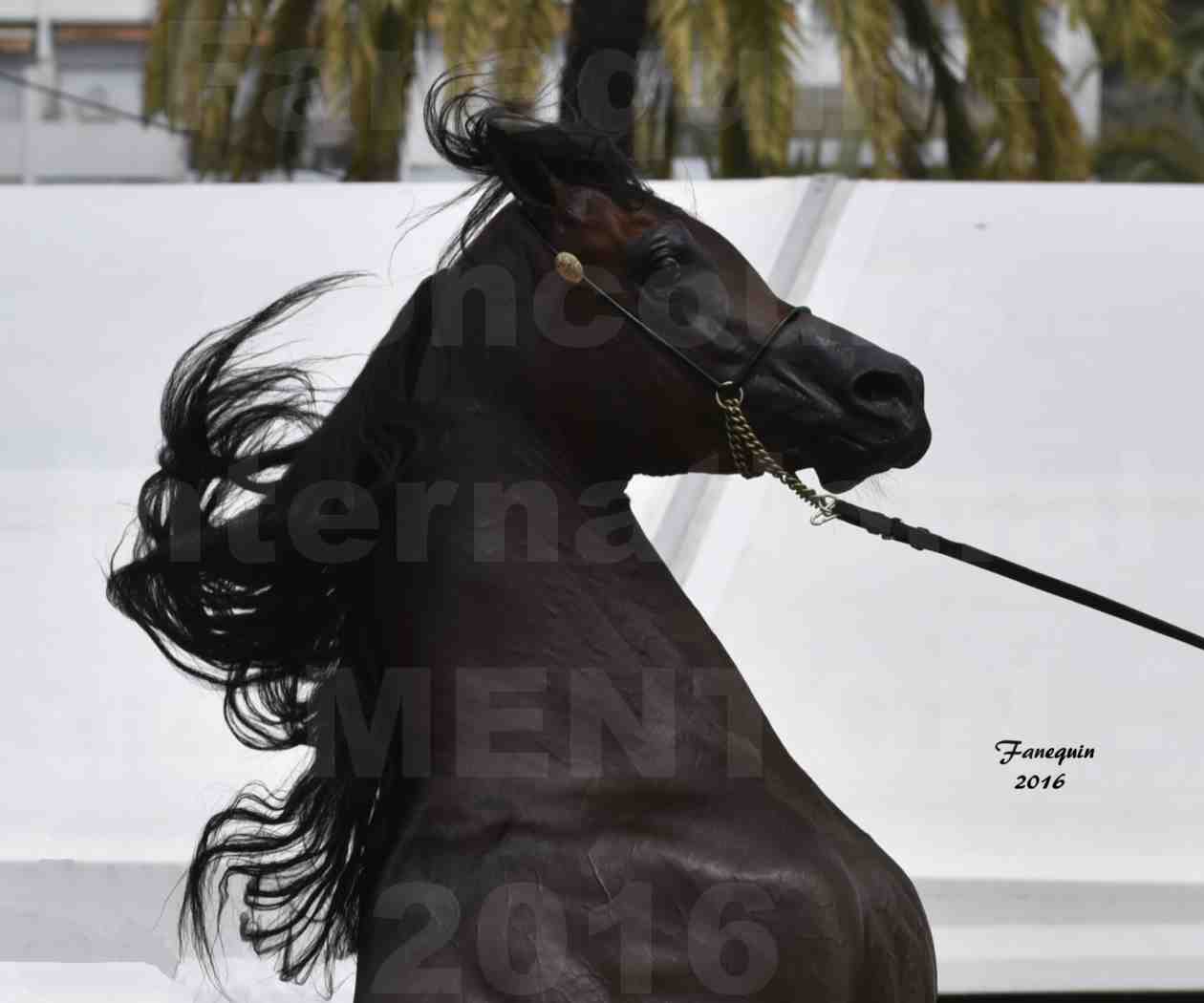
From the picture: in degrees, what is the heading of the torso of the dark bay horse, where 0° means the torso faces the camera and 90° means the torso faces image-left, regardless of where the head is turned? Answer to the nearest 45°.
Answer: approximately 270°

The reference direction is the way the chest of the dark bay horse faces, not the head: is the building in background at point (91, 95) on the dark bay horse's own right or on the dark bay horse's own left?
on the dark bay horse's own left
